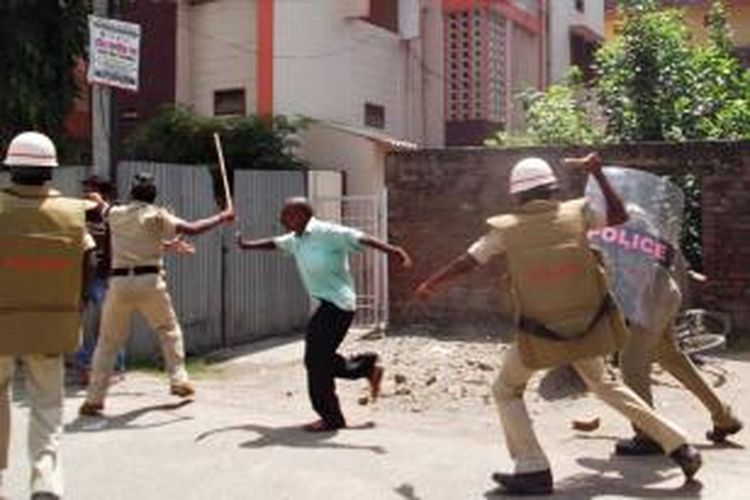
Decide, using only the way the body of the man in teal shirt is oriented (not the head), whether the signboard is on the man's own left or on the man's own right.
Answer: on the man's own right

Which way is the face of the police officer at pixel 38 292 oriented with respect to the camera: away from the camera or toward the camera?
away from the camera

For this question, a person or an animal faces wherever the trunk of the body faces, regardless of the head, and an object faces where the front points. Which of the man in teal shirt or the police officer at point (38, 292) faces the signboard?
the police officer

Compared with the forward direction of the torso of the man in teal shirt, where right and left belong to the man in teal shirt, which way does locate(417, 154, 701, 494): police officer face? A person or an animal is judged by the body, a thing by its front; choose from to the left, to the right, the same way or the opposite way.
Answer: to the right

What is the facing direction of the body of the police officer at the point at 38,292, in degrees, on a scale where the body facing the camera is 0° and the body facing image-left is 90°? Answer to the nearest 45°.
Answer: approximately 180°

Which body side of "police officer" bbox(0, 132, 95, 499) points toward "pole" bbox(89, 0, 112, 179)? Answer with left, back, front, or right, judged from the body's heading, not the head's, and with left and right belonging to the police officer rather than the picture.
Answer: front

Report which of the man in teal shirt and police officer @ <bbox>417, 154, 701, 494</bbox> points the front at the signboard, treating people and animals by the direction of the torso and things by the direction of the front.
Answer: the police officer

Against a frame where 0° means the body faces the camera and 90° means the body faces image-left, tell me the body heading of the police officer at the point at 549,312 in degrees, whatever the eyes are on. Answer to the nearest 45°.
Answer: approximately 135°

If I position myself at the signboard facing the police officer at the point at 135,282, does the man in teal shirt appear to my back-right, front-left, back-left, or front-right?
front-left

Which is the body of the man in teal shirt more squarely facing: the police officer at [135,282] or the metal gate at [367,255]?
the police officer

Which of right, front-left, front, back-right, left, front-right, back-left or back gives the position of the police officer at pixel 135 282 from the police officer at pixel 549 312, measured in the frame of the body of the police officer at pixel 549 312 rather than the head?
front

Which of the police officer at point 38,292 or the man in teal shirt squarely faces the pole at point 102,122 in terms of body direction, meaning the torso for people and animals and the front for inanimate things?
the police officer

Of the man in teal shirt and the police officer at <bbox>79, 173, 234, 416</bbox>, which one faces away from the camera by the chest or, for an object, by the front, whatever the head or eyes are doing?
the police officer

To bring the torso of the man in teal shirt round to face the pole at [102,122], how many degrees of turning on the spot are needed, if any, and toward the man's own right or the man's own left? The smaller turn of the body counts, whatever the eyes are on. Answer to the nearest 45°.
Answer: approximately 90° to the man's own right

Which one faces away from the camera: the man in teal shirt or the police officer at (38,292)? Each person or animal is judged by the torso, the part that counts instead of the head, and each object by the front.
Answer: the police officer
